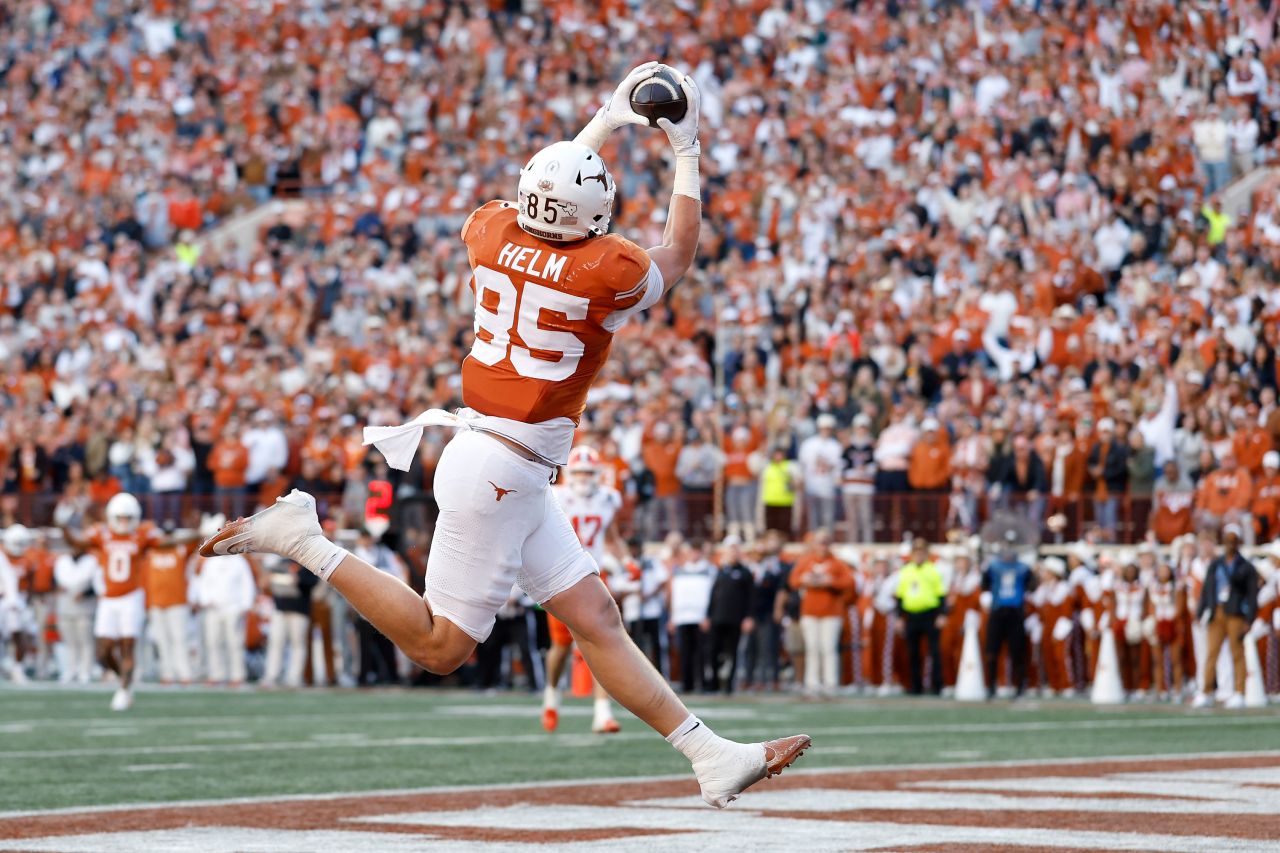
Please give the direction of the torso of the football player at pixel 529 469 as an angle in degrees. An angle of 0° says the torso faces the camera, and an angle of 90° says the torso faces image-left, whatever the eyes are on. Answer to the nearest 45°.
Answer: approximately 225°

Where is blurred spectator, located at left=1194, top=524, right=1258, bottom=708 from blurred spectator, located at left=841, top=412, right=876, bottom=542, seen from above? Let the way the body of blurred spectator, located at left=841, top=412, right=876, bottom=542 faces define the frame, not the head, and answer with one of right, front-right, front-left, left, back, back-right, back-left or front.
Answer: front-left

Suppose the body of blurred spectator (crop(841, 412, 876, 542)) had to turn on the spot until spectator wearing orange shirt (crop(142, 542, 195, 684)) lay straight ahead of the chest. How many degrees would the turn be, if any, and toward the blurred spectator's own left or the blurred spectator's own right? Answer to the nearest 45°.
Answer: approximately 90° to the blurred spectator's own right
